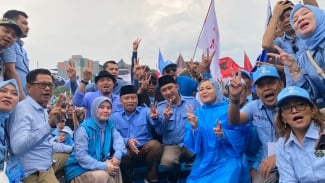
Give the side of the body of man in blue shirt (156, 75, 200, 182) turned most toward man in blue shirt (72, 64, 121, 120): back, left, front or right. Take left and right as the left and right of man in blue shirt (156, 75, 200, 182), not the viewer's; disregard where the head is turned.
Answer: right

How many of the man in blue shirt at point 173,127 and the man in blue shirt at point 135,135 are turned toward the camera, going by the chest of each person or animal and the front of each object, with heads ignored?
2

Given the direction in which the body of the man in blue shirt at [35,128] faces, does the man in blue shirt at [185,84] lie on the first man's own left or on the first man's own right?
on the first man's own left

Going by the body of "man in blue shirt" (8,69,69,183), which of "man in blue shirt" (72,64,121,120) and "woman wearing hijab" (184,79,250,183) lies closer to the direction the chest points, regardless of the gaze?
the woman wearing hijab
